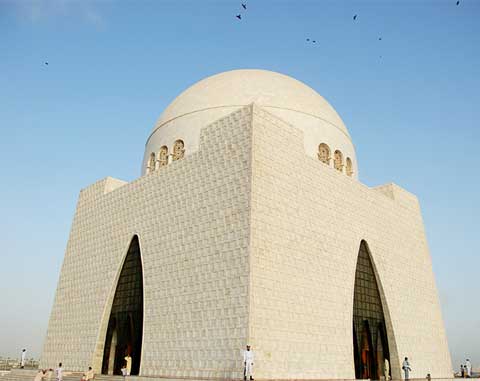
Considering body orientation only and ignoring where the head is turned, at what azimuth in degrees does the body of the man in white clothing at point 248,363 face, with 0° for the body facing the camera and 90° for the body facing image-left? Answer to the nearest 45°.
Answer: approximately 0°

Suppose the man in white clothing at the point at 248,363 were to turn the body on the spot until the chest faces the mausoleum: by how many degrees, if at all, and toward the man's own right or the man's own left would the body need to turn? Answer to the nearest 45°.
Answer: approximately 180°

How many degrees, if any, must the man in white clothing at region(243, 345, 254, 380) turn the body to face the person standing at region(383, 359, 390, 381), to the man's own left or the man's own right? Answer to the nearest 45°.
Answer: approximately 135° to the man's own left
